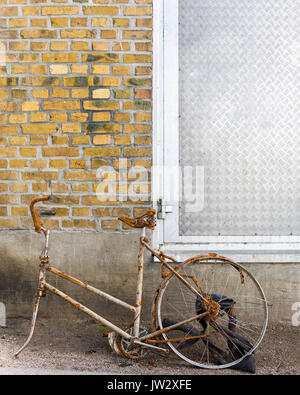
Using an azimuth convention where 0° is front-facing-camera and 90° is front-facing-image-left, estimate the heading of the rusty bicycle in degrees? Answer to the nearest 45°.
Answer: approximately 90°
